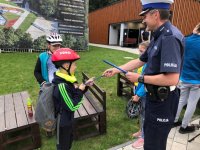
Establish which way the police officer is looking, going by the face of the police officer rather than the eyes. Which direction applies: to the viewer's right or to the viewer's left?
to the viewer's left

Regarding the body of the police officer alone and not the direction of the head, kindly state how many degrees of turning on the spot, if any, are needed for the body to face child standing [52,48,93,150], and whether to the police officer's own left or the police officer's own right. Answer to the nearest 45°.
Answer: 0° — they already face them

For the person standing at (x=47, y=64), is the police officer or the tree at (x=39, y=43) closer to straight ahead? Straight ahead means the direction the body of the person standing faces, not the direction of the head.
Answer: the police officer

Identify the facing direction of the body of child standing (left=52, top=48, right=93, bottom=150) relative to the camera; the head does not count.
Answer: to the viewer's right

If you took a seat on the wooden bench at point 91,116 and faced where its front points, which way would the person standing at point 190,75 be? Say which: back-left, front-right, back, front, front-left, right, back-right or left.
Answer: back-left

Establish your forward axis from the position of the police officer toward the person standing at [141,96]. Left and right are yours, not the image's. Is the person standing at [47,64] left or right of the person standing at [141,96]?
left

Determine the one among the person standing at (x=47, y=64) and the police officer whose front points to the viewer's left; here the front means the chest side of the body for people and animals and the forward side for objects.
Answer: the police officer

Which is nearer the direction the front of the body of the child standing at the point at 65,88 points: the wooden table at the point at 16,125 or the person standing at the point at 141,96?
the person standing

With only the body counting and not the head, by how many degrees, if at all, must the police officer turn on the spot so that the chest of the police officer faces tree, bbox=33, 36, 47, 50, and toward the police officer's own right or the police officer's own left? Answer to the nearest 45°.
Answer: approximately 45° to the police officer's own right

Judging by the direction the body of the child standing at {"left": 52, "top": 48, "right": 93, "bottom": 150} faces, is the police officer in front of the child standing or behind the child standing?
in front

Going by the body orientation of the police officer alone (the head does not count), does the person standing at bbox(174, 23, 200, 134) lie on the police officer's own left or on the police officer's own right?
on the police officer's own right

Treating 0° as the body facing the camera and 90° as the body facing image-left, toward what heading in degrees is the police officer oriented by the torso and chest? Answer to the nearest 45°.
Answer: approximately 90°

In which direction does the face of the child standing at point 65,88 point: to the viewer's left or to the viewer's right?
to the viewer's right
